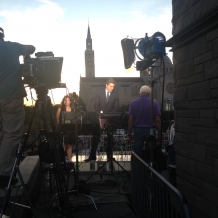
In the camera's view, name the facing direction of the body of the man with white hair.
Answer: away from the camera

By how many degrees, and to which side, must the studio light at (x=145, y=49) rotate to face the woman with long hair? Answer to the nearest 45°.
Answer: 0° — it already faces them

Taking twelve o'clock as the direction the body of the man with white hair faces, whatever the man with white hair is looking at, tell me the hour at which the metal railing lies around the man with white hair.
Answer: The metal railing is roughly at 6 o'clock from the man with white hair.

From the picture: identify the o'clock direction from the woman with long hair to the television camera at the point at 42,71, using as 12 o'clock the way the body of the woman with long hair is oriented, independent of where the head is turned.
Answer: The television camera is roughly at 12 o'clock from the woman with long hair.

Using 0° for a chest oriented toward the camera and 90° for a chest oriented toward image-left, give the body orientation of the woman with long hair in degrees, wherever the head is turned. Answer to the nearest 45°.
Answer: approximately 0°

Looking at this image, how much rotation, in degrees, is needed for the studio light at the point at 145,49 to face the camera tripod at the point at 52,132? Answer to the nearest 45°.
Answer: approximately 90° to its left

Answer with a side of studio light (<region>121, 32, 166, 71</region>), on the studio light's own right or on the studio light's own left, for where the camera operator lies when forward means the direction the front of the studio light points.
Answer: on the studio light's own left

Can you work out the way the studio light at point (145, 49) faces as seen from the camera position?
facing away from the viewer and to the left of the viewer
